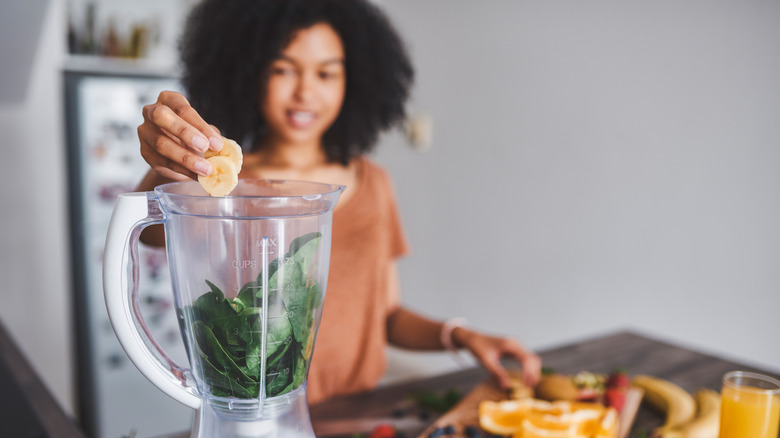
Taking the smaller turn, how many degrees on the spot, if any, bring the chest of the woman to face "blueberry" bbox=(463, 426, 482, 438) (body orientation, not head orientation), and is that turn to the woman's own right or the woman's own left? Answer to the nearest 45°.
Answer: approximately 45° to the woman's own left

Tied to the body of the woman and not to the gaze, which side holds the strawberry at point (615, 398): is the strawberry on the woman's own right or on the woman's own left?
on the woman's own left

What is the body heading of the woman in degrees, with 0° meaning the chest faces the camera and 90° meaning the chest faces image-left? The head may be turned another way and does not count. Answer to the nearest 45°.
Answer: approximately 0°

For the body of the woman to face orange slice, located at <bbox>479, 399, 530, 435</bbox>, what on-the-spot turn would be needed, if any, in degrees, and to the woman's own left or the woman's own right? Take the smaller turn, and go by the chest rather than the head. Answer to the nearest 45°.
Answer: approximately 45° to the woman's own left

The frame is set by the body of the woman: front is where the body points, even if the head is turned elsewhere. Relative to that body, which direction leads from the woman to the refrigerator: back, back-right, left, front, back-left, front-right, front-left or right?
back-right

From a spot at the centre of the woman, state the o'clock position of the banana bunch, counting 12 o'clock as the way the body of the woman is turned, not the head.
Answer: The banana bunch is roughly at 10 o'clock from the woman.

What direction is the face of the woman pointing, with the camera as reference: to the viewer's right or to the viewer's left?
to the viewer's left
